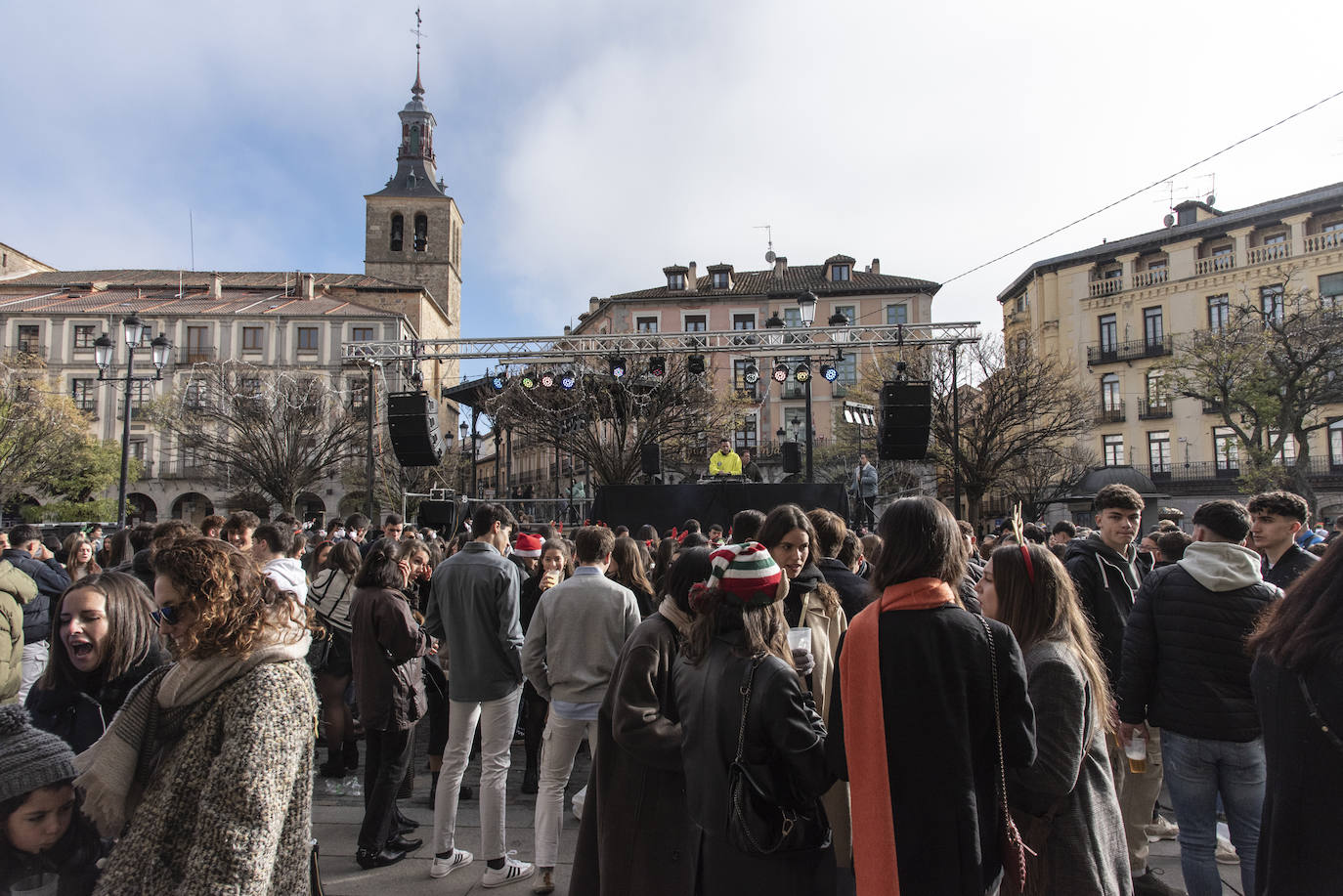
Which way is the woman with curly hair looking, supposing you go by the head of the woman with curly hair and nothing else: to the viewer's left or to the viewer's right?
to the viewer's left

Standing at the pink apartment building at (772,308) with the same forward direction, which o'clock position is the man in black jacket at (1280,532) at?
The man in black jacket is roughly at 12 o'clock from the pink apartment building.

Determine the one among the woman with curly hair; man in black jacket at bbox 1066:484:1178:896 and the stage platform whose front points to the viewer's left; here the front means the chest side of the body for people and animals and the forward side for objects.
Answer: the woman with curly hair

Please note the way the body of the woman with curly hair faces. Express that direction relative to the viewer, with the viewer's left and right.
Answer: facing to the left of the viewer
